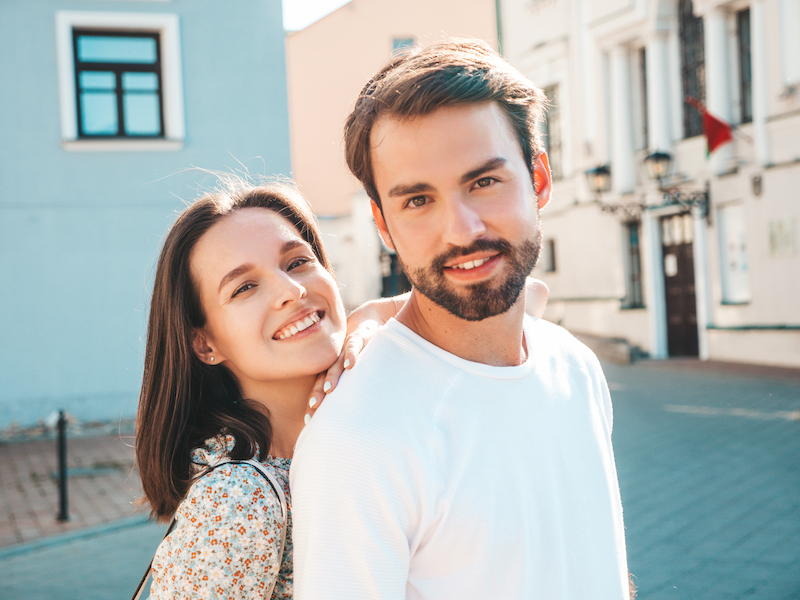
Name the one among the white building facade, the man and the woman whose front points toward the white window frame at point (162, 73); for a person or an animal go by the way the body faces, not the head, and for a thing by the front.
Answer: the white building facade

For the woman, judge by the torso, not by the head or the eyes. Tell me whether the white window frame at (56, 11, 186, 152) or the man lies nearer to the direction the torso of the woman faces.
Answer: the man

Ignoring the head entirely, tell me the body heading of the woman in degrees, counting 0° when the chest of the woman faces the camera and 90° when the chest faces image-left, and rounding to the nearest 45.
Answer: approximately 315°

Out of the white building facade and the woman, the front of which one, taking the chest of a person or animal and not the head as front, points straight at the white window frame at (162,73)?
the white building facade

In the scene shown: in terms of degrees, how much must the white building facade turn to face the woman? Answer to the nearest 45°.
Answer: approximately 45° to its left

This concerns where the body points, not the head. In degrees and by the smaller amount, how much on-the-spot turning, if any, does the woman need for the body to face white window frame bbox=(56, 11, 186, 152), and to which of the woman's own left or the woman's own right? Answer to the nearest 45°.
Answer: approximately 135° to the woman's own left

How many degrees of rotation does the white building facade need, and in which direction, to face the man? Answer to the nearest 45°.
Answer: approximately 45° to its left

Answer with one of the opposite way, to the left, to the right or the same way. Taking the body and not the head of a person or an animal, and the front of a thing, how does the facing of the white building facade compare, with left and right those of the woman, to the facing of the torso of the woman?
to the right

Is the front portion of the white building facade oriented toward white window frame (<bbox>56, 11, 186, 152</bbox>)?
yes

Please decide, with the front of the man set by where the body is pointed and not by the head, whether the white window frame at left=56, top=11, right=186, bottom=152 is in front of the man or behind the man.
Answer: behind

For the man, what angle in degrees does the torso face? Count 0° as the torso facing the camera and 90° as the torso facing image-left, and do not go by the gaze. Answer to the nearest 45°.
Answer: approximately 315°
